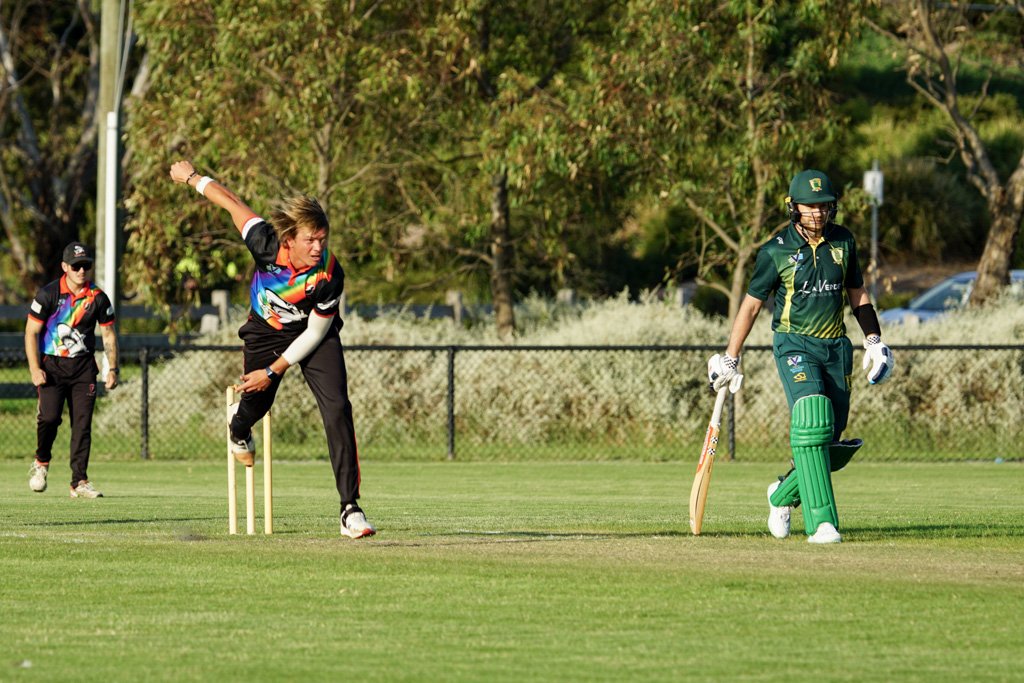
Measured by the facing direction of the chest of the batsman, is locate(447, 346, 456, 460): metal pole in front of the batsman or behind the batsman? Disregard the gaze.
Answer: behind

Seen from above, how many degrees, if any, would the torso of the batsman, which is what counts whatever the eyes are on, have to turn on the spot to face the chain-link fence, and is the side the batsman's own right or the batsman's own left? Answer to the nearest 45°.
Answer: approximately 180°

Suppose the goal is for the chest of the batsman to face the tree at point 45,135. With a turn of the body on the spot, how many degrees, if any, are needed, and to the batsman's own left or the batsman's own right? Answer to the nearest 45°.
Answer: approximately 135° to the batsman's own right

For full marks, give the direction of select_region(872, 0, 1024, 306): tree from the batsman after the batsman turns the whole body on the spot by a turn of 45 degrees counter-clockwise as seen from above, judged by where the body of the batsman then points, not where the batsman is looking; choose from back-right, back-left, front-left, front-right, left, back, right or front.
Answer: back-left

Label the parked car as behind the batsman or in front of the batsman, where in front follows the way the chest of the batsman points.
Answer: behind

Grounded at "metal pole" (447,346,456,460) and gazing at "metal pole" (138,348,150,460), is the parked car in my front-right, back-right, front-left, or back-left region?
back-right

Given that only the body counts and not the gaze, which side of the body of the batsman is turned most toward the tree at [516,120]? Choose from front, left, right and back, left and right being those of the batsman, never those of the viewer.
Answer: back

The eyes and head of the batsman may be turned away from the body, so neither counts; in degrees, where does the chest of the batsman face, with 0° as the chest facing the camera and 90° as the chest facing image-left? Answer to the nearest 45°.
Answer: approximately 0°
